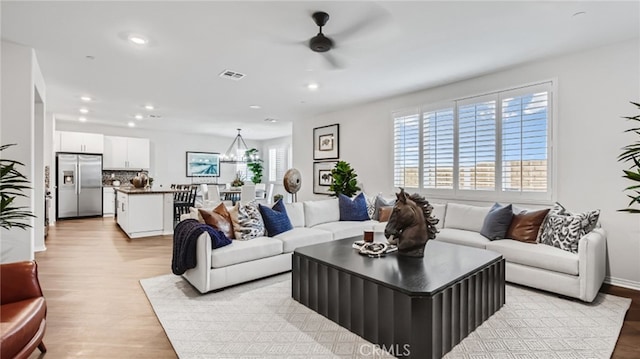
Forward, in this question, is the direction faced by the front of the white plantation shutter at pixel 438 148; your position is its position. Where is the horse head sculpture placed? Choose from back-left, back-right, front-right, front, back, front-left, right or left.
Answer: front-left

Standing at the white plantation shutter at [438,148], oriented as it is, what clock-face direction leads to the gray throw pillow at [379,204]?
The gray throw pillow is roughly at 1 o'clock from the white plantation shutter.

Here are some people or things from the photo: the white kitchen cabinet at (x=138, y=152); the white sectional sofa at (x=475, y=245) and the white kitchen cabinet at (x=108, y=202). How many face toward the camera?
3

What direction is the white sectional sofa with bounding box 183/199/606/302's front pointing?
toward the camera

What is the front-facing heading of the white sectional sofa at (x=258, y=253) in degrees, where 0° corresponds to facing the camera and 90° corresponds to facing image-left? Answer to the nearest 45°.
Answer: approximately 315°

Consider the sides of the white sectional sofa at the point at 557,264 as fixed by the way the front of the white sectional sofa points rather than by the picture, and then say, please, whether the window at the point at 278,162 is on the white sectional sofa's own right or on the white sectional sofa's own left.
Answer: on the white sectional sofa's own right

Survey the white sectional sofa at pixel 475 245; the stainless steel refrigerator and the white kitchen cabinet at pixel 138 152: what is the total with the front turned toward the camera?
3

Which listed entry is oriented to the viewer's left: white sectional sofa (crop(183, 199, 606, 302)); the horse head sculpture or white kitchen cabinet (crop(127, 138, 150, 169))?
the horse head sculpture

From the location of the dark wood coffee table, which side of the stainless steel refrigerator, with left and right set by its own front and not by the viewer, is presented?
front

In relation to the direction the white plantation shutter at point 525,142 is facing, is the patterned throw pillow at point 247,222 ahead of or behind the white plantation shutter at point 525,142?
ahead

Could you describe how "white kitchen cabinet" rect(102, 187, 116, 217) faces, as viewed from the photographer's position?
facing the viewer

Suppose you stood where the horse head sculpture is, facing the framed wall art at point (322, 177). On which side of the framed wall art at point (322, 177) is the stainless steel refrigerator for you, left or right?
left
